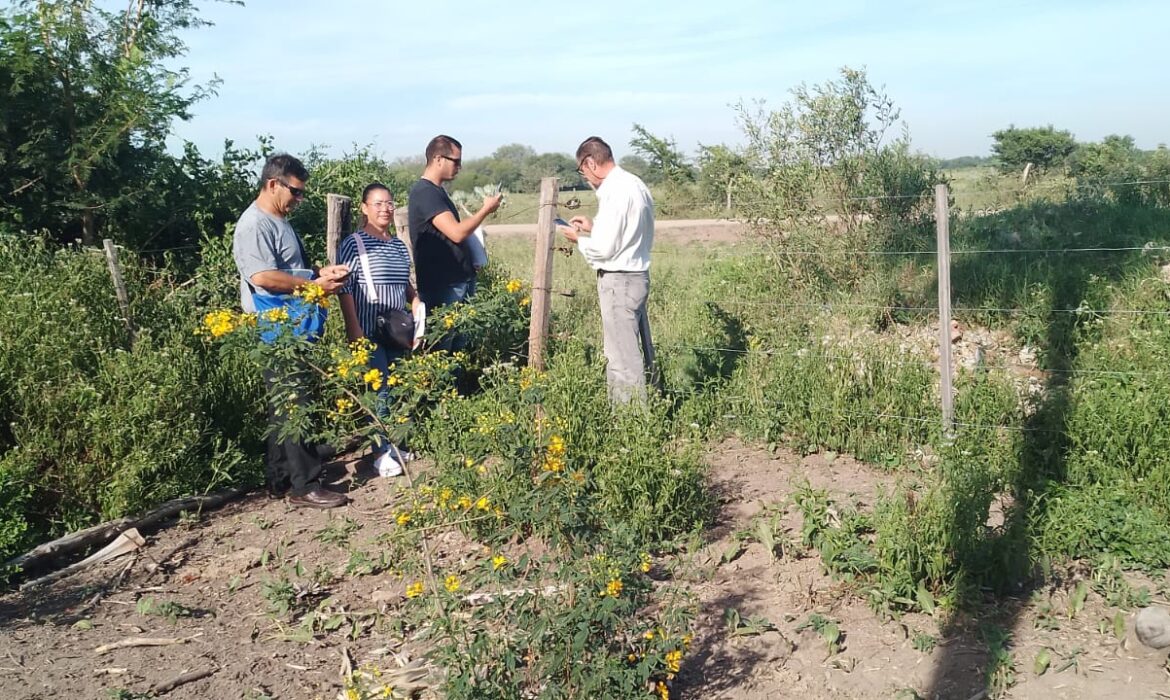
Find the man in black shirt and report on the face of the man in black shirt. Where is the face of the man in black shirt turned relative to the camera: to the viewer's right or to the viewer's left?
to the viewer's right

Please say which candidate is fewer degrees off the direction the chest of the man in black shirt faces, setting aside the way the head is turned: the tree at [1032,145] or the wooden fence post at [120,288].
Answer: the tree

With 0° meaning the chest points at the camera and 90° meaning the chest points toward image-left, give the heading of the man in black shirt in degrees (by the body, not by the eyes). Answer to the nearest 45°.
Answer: approximately 270°

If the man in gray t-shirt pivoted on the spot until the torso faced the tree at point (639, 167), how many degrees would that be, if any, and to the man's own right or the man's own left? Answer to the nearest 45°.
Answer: approximately 45° to the man's own left

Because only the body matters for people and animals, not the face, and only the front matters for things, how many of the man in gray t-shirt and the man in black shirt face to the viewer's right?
2

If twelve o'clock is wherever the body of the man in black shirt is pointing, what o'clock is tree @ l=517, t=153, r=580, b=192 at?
The tree is roughly at 9 o'clock from the man in black shirt.

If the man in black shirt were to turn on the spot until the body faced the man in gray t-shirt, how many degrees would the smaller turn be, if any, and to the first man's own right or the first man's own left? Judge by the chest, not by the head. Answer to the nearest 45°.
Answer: approximately 135° to the first man's own right

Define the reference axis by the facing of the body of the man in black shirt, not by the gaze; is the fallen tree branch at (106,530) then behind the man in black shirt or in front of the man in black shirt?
behind

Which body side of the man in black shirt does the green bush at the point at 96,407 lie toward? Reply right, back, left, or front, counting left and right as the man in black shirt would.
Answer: back

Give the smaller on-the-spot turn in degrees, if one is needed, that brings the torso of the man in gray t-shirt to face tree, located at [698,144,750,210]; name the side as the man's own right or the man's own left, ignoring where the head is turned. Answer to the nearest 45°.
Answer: approximately 45° to the man's own left

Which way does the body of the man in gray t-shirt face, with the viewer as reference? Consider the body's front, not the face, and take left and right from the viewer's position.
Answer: facing to the right of the viewer
